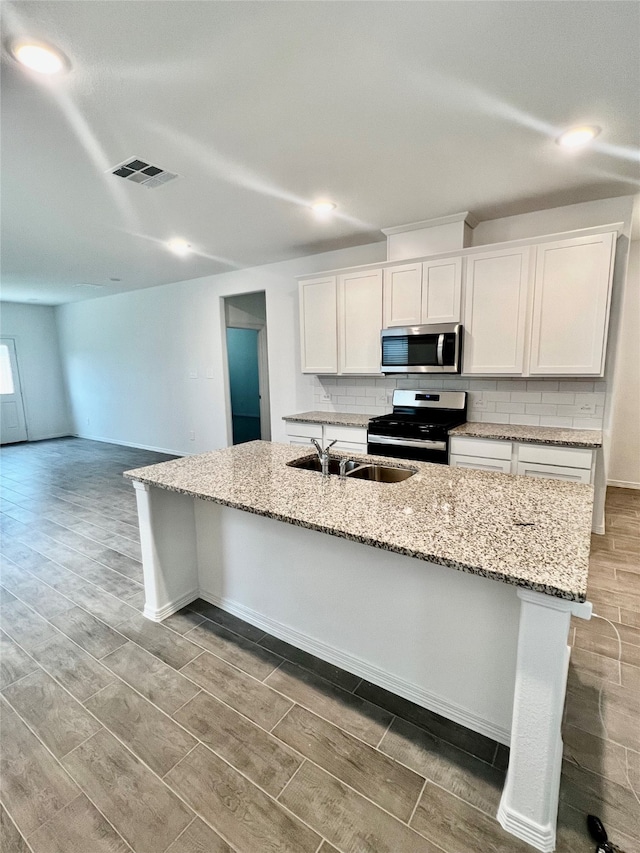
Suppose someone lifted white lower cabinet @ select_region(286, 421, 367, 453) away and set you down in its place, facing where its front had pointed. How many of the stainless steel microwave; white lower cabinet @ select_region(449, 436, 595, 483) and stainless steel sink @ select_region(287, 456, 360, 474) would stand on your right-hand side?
0

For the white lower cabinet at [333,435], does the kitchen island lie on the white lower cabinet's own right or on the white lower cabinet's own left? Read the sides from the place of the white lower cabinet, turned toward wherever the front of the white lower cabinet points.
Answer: on the white lower cabinet's own left

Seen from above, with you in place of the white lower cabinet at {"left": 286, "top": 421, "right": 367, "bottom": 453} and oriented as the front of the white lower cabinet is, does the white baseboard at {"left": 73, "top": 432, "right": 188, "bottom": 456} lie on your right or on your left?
on your right

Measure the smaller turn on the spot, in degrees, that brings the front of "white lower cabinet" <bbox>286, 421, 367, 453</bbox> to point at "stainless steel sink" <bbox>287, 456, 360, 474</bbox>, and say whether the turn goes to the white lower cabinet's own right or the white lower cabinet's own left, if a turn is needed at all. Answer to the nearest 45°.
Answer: approximately 45° to the white lower cabinet's own left

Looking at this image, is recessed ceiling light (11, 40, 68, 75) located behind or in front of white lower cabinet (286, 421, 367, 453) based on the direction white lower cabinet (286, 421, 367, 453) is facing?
in front

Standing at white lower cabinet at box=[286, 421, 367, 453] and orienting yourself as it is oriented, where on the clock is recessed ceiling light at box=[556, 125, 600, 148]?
The recessed ceiling light is roughly at 9 o'clock from the white lower cabinet.

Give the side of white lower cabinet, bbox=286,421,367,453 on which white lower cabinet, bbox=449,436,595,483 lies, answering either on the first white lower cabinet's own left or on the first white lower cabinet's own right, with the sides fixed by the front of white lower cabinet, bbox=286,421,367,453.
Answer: on the first white lower cabinet's own left

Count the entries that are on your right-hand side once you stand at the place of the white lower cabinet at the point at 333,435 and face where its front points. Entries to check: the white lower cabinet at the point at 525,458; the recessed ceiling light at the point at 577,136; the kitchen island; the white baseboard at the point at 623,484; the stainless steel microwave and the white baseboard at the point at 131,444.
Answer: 1

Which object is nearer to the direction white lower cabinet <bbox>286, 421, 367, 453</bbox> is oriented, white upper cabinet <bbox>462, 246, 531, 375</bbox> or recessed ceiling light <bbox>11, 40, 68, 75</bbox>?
the recessed ceiling light

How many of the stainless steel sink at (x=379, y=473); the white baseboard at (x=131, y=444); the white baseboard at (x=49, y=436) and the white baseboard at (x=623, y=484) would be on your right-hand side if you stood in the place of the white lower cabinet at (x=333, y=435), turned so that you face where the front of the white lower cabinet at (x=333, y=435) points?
2

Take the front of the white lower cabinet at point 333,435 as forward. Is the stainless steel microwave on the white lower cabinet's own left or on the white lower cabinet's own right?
on the white lower cabinet's own left

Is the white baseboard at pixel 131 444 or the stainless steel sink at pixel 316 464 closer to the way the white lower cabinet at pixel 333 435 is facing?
the stainless steel sink

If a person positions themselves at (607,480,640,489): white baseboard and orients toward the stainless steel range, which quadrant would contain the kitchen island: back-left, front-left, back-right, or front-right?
front-left

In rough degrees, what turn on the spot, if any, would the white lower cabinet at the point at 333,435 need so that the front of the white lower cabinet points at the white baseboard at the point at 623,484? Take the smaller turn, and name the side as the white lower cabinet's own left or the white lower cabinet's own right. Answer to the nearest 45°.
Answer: approximately 135° to the white lower cabinet's own left

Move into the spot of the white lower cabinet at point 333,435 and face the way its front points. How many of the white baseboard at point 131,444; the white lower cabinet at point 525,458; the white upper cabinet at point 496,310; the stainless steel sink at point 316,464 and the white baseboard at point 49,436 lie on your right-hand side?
2

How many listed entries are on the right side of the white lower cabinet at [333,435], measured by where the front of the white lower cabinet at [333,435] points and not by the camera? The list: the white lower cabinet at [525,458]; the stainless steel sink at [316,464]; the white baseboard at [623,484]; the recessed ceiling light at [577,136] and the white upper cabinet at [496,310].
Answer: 0

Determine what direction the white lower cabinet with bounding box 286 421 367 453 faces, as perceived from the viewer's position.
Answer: facing the viewer and to the left of the viewer

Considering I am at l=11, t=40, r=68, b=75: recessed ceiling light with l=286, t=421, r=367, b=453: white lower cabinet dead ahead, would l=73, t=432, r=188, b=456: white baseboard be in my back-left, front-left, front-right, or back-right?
front-left
